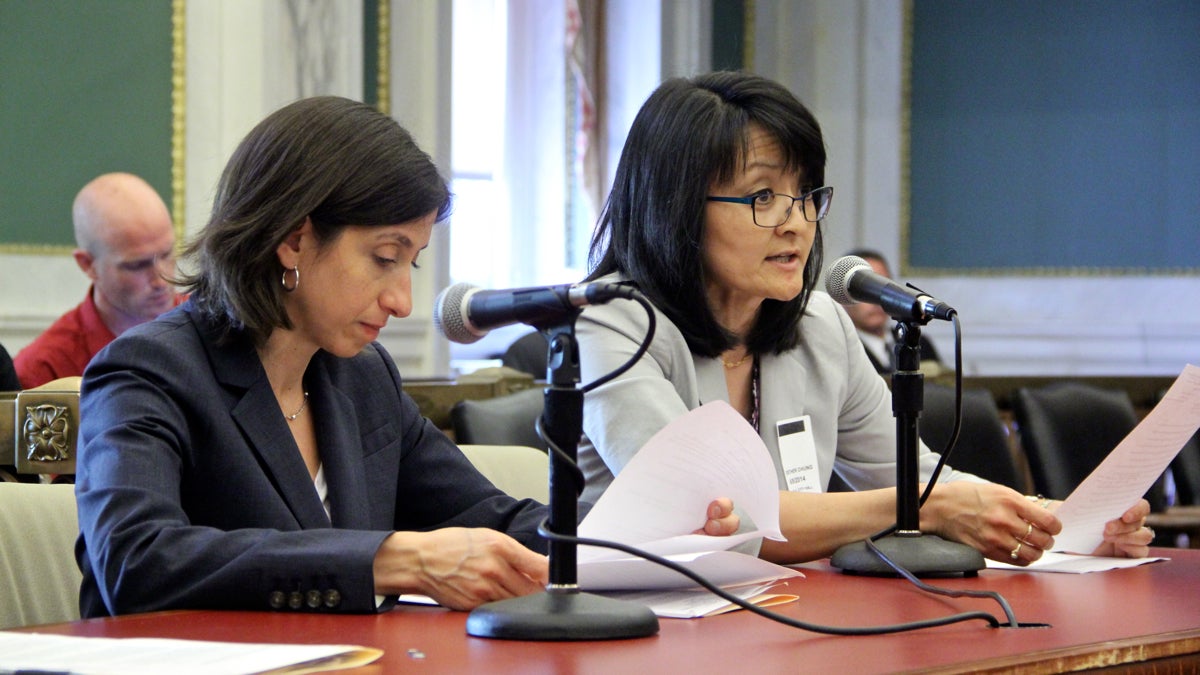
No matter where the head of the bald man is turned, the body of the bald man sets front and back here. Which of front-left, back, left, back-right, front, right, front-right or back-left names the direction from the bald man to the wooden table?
front-right

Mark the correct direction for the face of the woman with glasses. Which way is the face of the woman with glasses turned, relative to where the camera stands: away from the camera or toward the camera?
toward the camera

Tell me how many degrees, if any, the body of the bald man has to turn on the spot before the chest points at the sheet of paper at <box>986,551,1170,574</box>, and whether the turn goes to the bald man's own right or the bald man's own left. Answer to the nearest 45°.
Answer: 0° — they already face it

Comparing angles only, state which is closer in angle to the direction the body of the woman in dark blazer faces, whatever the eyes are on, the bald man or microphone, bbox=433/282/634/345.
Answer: the microphone

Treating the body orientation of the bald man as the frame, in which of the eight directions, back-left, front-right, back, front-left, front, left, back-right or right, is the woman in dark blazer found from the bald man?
front-right

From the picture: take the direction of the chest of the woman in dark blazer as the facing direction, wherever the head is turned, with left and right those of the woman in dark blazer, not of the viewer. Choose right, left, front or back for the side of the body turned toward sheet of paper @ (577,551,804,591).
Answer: front

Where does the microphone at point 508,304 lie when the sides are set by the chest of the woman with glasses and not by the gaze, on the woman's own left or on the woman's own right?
on the woman's own right

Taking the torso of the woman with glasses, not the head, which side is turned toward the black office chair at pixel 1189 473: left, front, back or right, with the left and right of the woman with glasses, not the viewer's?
left

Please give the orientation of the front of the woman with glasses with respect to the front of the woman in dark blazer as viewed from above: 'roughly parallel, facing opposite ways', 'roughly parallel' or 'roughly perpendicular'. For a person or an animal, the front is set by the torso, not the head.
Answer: roughly parallel

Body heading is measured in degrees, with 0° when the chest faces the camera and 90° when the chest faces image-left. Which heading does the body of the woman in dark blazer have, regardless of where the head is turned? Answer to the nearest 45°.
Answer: approximately 315°

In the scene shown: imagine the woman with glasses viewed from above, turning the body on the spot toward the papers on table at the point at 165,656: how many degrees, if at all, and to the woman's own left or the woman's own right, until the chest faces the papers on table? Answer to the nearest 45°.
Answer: approximately 45° to the woman's own right

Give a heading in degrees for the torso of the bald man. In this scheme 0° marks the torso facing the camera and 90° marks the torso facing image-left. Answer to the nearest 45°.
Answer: approximately 315°

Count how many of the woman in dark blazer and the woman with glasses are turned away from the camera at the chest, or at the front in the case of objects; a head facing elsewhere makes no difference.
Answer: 0

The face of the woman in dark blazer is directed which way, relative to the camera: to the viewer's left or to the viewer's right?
to the viewer's right

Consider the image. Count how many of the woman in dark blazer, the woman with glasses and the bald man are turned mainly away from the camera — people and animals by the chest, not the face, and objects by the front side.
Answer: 0
